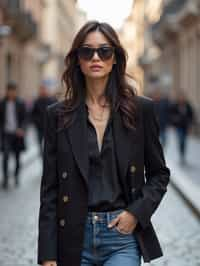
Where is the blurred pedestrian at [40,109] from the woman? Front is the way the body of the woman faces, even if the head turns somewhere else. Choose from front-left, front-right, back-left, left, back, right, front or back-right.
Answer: back

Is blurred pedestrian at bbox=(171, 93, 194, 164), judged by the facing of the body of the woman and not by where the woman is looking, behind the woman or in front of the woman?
behind

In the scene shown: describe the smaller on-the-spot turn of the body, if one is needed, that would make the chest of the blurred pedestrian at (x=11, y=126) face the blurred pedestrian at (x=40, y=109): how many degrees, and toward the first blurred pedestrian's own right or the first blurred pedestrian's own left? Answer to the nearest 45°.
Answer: approximately 180°

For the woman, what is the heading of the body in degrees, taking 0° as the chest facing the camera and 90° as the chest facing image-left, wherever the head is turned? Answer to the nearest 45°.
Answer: approximately 0°

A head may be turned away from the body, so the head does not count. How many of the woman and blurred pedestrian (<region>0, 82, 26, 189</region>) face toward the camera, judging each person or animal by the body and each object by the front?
2
